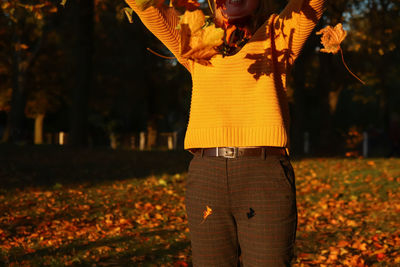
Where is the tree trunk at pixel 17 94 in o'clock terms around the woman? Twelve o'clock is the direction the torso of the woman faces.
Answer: The tree trunk is roughly at 5 o'clock from the woman.

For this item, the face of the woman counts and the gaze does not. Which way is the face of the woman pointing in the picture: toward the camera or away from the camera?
toward the camera

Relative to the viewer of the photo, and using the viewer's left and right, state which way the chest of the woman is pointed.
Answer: facing the viewer

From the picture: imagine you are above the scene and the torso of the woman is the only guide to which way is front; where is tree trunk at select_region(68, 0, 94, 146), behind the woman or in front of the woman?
behind
